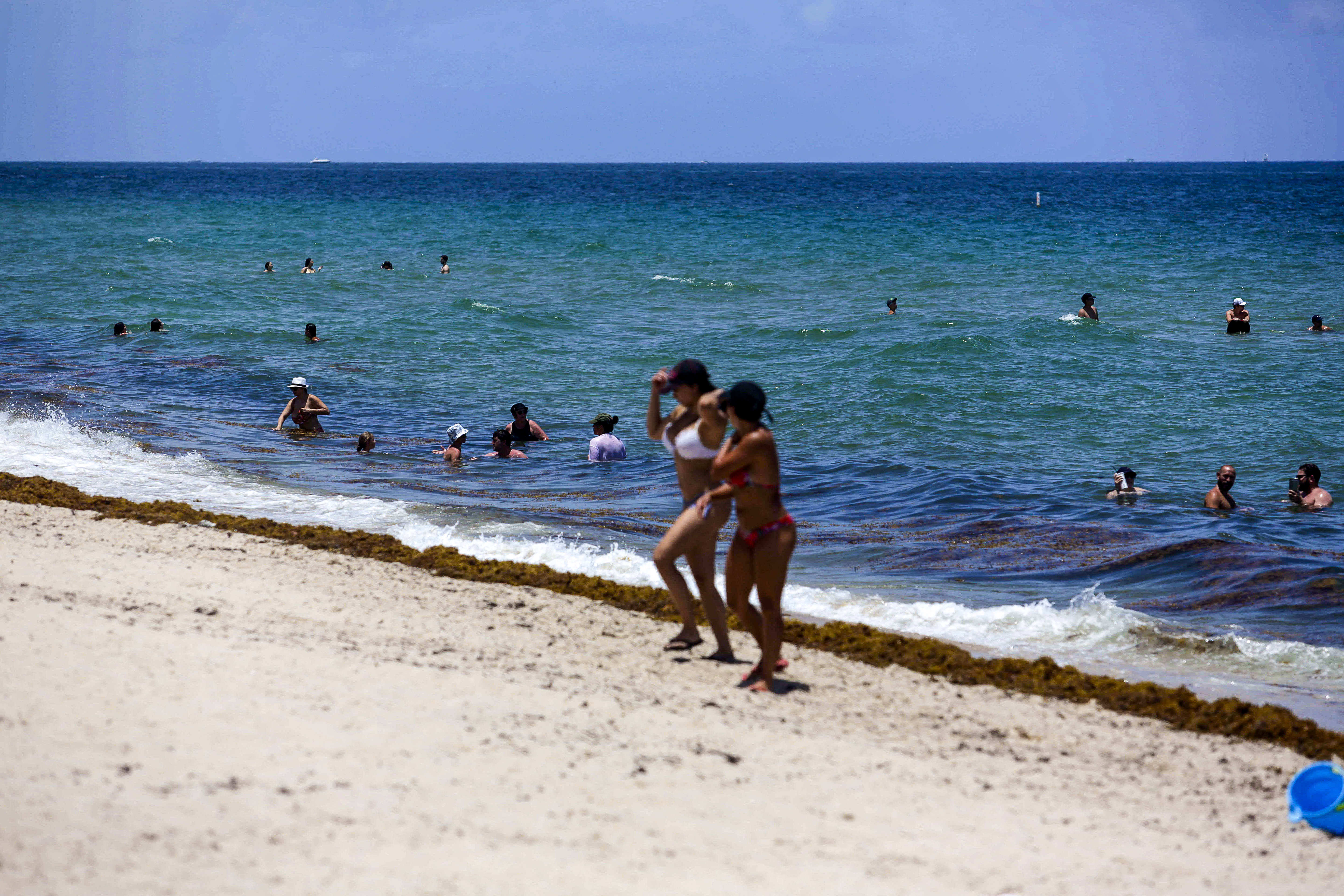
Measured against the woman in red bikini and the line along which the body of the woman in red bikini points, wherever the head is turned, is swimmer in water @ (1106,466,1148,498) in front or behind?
behind

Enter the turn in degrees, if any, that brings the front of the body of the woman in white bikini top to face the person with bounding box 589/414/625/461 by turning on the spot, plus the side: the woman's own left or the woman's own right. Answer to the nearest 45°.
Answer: approximately 135° to the woman's own right

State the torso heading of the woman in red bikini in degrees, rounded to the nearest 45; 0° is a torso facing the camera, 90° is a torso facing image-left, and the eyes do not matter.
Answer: approximately 45°

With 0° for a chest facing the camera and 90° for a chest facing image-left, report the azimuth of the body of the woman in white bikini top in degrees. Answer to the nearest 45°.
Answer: approximately 45°

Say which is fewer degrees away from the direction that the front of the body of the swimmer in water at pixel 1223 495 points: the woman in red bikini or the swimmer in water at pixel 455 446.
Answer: the woman in red bikini

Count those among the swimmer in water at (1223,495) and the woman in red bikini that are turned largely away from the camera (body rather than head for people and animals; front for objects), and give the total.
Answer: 0

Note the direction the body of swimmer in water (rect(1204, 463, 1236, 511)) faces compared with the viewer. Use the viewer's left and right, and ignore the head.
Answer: facing the viewer and to the right of the viewer

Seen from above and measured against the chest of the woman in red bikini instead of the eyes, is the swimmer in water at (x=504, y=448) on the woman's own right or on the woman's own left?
on the woman's own right

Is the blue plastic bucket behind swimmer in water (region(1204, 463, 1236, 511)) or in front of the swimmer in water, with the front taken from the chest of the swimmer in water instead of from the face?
in front

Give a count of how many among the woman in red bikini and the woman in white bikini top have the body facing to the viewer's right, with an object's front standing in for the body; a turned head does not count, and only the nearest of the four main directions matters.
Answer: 0
